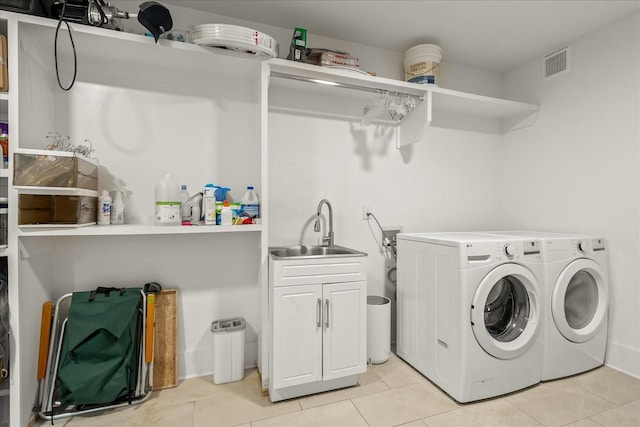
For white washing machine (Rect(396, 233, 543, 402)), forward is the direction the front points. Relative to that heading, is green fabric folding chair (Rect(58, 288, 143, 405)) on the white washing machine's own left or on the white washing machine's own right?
on the white washing machine's own right

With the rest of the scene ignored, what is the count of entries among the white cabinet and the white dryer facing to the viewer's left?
0

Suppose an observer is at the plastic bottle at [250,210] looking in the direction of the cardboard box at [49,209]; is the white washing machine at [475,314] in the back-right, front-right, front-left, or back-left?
back-left

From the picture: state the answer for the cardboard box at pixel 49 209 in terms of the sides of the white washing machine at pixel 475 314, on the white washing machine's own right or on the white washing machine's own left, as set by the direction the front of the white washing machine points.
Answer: on the white washing machine's own right

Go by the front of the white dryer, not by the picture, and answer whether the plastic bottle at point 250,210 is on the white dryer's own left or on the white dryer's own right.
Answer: on the white dryer's own right

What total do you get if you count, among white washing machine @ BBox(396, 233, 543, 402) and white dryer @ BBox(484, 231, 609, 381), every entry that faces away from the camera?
0

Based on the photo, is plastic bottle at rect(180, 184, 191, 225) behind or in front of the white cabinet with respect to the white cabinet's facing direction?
behind

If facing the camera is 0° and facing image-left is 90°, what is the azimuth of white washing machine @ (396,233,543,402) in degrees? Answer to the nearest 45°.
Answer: approximately 315°

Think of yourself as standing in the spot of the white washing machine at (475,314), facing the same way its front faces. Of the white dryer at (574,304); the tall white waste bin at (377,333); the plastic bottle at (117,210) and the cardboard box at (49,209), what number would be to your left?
1

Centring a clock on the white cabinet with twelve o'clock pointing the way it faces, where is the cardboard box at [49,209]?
The cardboard box is roughly at 4 o'clock from the white cabinet.

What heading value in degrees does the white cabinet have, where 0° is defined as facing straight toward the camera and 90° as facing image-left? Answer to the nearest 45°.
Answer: approximately 315°

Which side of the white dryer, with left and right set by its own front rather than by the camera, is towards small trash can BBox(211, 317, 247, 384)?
right

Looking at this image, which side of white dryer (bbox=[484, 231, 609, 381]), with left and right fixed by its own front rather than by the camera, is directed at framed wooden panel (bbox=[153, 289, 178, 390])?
right

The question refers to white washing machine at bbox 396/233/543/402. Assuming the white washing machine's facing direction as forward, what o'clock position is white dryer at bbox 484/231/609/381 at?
The white dryer is roughly at 9 o'clock from the white washing machine.

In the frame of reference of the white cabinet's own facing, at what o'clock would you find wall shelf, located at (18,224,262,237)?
The wall shelf is roughly at 4 o'clock from the white cabinet.
